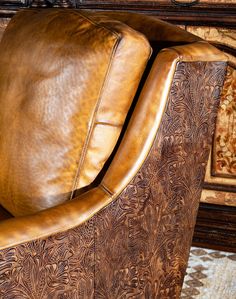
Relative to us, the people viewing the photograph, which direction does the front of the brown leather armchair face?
facing the viewer and to the left of the viewer
